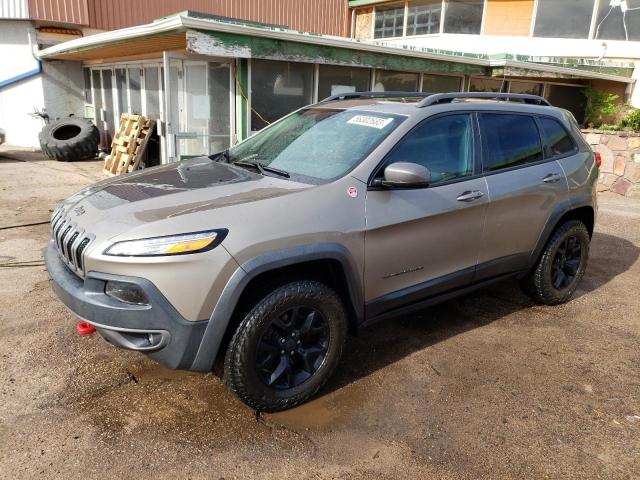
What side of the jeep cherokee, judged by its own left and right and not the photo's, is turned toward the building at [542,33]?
back

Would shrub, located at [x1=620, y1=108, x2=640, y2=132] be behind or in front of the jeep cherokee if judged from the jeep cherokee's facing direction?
behind

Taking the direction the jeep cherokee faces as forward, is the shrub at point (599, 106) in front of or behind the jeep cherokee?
behind

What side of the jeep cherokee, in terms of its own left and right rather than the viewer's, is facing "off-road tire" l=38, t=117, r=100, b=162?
right

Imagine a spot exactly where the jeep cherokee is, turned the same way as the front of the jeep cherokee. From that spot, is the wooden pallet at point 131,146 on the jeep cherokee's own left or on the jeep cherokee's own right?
on the jeep cherokee's own right

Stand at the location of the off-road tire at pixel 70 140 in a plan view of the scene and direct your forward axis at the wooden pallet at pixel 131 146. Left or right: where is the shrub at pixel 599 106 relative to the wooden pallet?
left

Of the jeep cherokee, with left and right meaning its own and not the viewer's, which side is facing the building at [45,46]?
right

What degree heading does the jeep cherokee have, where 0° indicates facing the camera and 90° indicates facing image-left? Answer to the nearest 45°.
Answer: approximately 45°
